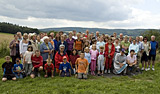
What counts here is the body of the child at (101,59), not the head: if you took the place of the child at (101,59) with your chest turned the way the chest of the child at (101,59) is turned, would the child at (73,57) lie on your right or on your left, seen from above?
on your right

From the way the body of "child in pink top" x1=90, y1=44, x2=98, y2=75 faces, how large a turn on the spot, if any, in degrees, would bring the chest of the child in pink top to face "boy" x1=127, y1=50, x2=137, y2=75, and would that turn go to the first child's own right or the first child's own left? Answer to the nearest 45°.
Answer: approximately 90° to the first child's own left

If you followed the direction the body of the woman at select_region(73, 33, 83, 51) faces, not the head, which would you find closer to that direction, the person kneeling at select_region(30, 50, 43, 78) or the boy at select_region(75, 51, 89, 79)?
the boy

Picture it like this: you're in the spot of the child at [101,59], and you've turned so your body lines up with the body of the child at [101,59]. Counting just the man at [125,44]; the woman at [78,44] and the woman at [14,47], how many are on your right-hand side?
2

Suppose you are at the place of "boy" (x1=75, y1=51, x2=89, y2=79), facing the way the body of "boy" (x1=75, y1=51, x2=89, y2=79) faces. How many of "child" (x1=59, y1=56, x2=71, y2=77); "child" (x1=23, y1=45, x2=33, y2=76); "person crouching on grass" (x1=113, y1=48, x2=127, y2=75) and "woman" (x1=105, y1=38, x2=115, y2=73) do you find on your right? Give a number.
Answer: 2

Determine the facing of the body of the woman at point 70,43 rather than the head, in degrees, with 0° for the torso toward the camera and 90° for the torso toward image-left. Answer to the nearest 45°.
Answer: approximately 0°

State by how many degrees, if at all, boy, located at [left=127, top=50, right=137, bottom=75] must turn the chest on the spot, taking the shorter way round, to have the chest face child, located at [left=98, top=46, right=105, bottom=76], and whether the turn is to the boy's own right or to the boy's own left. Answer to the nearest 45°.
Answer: approximately 45° to the boy's own right

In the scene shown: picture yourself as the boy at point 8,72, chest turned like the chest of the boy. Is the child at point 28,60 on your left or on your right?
on your left
